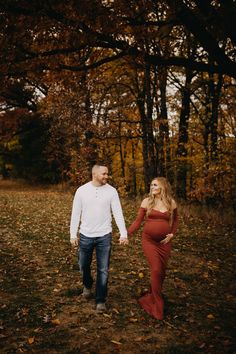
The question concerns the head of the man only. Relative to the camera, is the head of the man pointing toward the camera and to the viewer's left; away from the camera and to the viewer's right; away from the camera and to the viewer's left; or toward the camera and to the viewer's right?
toward the camera and to the viewer's right

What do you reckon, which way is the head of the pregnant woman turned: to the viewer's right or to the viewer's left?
to the viewer's left

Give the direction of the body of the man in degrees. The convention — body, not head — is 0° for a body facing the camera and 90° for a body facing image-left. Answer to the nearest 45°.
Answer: approximately 0°
